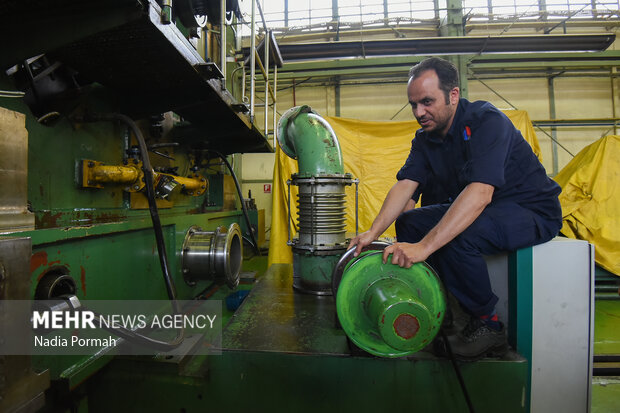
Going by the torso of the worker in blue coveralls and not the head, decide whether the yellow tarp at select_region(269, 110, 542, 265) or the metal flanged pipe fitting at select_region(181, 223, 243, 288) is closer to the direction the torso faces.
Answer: the metal flanged pipe fitting

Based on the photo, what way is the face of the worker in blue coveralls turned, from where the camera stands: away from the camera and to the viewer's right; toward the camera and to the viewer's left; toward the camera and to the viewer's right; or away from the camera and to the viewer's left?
toward the camera and to the viewer's left

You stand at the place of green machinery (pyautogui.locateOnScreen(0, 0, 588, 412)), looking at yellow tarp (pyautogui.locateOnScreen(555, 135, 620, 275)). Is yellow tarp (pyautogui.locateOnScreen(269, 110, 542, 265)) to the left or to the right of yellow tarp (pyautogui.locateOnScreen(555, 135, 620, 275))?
left

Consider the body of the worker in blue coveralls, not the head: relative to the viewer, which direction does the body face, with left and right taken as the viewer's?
facing the viewer and to the left of the viewer

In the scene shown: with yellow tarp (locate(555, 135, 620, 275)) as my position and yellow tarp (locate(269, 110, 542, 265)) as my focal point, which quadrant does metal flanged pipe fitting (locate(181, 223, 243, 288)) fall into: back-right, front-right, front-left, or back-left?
front-left

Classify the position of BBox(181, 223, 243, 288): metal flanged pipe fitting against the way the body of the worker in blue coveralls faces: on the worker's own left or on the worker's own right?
on the worker's own right

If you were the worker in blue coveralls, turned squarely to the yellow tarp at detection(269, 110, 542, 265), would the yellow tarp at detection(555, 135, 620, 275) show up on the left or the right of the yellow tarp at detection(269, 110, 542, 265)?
right

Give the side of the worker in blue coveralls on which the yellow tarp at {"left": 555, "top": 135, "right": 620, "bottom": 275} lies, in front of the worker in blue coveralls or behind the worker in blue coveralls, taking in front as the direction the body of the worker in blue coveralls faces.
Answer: behind
